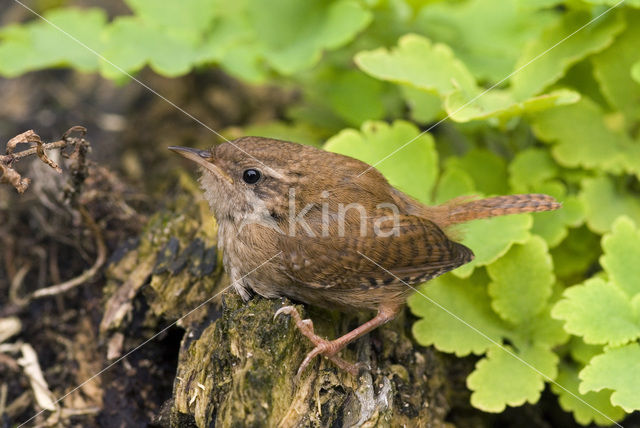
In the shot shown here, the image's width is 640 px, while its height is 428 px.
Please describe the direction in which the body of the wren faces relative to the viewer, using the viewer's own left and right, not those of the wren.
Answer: facing to the left of the viewer
